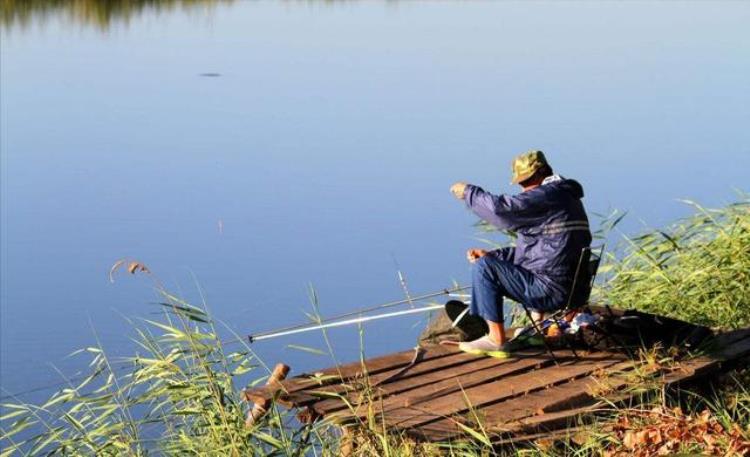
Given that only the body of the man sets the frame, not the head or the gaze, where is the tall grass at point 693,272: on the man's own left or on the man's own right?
on the man's own right

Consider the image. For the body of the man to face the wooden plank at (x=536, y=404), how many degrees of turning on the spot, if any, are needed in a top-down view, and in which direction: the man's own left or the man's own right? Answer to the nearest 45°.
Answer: approximately 90° to the man's own left

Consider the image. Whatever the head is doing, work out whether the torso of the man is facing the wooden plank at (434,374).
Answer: no

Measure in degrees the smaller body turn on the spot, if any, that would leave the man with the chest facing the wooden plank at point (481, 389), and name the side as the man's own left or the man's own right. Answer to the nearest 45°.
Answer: approximately 90° to the man's own left

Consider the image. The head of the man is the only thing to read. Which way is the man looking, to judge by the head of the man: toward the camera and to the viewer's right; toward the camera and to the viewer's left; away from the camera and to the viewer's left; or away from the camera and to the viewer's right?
away from the camera and to the viewer's left

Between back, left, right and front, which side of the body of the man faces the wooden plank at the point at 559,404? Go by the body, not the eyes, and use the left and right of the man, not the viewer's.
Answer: left

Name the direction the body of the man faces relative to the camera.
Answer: to the viewer's left

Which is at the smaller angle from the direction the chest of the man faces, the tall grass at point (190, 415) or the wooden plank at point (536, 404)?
the tall grass

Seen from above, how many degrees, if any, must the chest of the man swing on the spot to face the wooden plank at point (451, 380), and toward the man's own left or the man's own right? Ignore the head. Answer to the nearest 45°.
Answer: approximately 45° to the man's own left

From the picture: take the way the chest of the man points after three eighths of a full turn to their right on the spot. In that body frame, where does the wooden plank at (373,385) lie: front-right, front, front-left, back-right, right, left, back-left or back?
back
